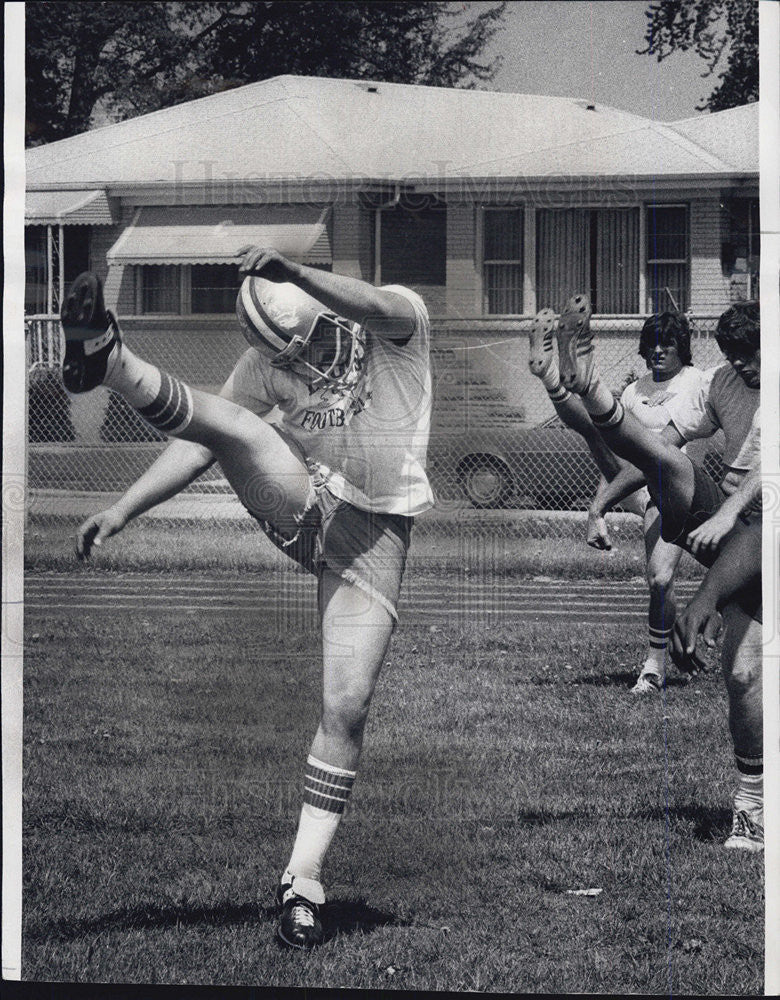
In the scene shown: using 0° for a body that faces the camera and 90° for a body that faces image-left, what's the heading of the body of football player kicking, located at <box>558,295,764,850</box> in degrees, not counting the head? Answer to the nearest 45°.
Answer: approximately 45°

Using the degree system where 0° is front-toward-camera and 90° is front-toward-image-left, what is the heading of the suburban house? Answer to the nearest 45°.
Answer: approximately 0°

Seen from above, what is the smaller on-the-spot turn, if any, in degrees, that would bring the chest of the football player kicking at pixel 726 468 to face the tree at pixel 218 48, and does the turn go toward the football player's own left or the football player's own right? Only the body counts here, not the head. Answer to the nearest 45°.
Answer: approximately 45° to the football player's own right

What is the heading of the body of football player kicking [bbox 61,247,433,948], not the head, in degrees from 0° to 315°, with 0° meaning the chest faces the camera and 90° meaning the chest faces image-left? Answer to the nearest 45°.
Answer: approximately 45°

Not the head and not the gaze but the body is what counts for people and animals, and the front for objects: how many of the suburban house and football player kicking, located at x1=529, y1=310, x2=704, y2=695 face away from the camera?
0
